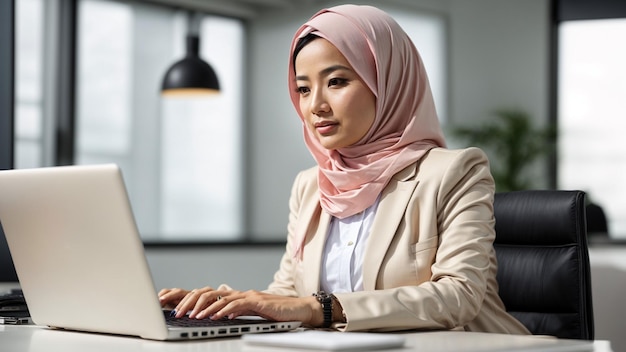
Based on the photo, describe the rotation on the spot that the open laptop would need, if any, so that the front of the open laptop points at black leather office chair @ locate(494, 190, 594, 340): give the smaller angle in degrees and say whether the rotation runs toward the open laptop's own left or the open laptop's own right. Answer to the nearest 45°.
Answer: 0° — it already faces it

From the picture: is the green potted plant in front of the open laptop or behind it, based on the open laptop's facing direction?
in front

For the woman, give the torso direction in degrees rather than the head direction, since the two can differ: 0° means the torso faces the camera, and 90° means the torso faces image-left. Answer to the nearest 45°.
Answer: approximately 45°

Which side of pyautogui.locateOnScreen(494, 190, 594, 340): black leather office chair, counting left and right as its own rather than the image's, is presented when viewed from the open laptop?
front

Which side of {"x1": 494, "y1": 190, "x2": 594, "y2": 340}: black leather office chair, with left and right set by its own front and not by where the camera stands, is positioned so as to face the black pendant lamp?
right

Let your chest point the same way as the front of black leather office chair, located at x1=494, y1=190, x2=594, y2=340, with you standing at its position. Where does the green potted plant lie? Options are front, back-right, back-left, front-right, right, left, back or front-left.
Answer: back-right

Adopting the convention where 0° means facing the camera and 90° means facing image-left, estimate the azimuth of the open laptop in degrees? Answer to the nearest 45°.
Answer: approximately 225°

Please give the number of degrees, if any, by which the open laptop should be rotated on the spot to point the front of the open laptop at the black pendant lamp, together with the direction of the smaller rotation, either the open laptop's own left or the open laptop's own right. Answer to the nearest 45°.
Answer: approximately 45° to the open laptop's own left

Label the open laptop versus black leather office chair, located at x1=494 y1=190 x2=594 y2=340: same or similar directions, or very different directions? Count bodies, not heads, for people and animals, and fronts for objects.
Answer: very different directions

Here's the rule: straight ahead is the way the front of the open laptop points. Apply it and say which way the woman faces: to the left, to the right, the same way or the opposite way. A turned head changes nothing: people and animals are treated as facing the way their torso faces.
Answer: the opposite way
